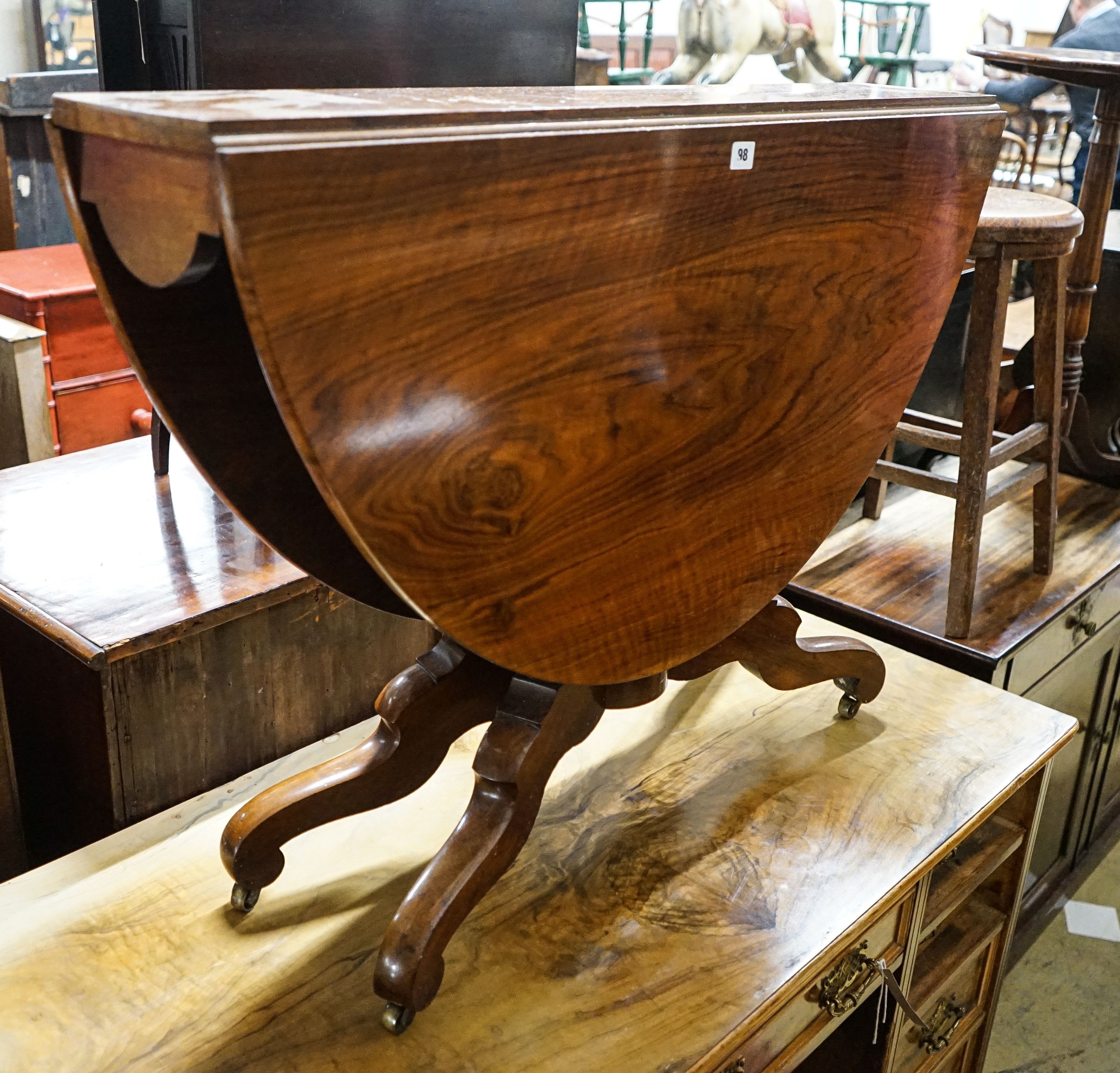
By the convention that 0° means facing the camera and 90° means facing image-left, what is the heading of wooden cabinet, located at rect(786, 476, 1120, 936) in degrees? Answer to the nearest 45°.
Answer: approximately 315°

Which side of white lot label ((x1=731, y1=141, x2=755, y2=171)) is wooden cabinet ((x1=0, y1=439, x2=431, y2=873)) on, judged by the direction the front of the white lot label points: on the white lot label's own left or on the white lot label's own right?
on the white lot label's own right

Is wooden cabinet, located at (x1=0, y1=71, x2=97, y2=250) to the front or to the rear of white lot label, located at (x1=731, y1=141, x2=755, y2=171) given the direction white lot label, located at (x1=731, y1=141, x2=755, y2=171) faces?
to the rear

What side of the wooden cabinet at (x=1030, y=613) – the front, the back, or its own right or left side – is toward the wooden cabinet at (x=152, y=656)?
right

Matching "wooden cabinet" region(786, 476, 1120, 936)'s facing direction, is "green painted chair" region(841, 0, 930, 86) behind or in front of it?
behind

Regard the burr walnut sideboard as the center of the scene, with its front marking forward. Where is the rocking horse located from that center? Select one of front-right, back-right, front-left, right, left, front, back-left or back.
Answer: back-left

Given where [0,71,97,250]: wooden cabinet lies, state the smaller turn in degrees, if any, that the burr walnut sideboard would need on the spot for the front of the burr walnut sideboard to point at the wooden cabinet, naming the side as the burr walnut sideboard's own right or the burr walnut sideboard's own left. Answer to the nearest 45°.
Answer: approximately 180°

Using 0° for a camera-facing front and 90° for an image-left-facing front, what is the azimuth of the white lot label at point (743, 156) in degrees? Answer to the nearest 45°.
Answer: approximately 0°
